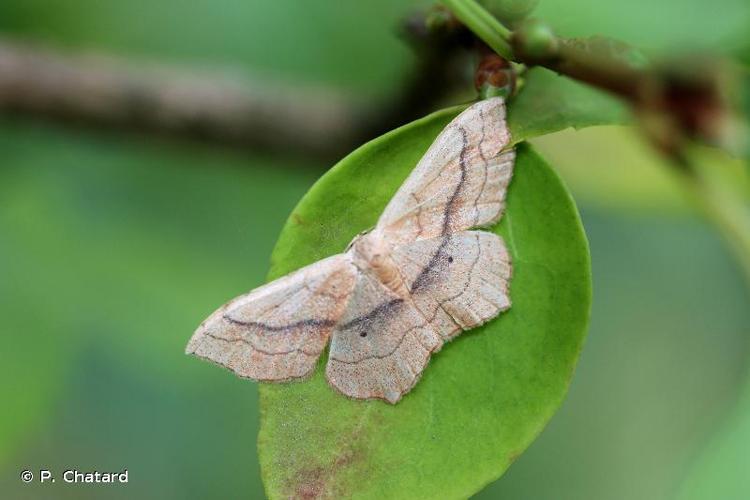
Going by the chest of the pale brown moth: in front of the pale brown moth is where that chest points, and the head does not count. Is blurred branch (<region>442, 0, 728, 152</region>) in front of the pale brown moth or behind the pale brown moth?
behind

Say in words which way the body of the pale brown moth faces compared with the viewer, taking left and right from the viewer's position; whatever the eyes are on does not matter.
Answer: facing away from the viewer and to the left of the viewer

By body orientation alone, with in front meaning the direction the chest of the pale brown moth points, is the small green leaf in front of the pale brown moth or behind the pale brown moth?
behind
